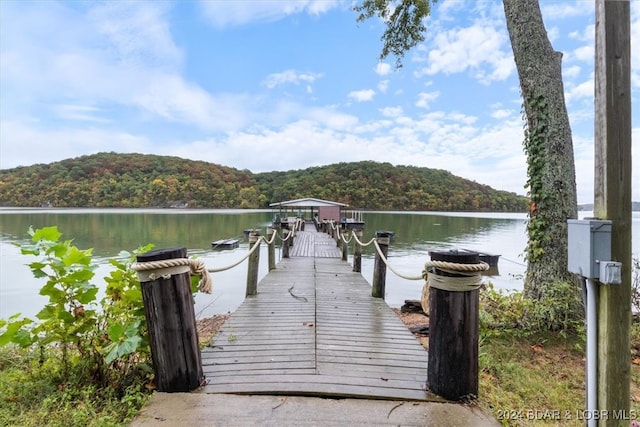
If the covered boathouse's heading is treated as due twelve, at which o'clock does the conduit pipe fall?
The conduit pipe is roughly at 12 o'clock from the covered boathouse.

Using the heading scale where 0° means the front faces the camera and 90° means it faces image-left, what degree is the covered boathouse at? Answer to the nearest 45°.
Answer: approximately 0°

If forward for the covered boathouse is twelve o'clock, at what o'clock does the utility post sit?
The utility post is roughly at 12 o'clock from the covered boathouse.

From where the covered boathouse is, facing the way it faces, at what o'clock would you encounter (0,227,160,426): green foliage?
The green foliage is roughly at 12 o'clock from the covered boathouse.

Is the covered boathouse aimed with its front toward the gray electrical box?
yes

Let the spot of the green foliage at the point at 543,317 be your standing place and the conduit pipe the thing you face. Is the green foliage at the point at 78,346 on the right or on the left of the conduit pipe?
right

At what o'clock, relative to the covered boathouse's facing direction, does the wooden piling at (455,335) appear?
The wooden piling is roughly at 12 o'clock from the covered boathouse.

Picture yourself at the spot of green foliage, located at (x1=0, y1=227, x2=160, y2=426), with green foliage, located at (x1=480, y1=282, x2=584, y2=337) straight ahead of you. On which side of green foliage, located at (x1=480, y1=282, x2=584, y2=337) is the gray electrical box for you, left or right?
right

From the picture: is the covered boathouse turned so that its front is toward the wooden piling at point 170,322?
yes

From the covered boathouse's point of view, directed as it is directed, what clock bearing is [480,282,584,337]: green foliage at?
The green foliage is roughly at 12 o'clock from the covered boathouse.
